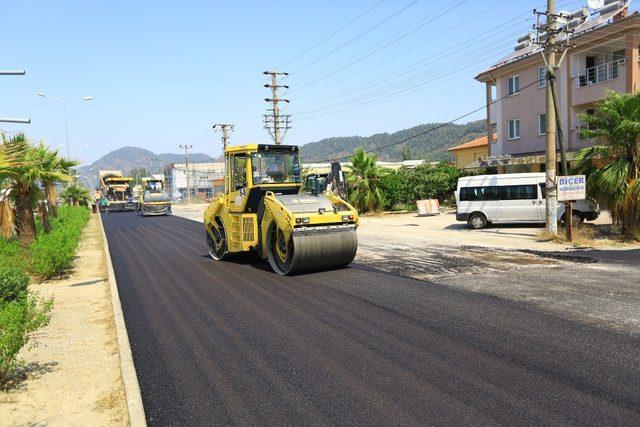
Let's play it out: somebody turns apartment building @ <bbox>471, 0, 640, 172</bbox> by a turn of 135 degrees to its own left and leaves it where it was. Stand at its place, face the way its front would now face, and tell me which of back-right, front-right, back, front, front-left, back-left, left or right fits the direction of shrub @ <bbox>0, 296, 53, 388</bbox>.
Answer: right

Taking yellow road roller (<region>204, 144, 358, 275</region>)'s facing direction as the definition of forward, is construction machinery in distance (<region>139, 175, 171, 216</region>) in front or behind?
behind

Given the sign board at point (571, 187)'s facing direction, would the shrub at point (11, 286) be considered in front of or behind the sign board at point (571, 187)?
in front

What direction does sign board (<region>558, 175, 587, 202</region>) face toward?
toward the camera

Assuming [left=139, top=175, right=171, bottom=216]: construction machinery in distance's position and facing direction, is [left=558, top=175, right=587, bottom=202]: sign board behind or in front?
in front

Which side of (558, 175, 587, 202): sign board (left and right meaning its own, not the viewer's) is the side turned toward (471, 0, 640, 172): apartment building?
back

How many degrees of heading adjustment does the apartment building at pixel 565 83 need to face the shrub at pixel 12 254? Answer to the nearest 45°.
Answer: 0° — it already faces it

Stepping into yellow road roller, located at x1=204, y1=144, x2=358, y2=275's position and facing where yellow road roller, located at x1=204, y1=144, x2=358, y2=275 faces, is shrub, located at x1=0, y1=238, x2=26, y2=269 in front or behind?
behind

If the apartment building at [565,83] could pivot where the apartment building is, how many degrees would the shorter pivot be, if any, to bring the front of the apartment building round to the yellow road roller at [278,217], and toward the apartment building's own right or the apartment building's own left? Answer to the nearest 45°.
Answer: approximately 45° to the apartment building's own left

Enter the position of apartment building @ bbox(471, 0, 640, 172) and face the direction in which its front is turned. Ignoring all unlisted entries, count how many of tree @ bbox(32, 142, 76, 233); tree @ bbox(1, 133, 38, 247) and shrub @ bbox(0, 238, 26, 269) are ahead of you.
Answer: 3

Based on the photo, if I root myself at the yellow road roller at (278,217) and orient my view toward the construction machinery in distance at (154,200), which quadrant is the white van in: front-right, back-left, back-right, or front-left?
front-right

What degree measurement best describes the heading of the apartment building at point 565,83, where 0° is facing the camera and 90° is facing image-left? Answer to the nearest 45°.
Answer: approximately 45°

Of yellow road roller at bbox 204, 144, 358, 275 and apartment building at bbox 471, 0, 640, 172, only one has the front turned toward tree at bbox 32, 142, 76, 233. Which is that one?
the apartment building

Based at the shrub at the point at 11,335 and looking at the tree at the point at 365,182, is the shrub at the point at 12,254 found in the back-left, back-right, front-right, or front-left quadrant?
front-left

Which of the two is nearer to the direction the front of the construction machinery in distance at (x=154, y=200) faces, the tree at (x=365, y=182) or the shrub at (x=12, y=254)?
the shrub

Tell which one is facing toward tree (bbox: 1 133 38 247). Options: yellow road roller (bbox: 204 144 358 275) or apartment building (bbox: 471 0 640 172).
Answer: the apartment building

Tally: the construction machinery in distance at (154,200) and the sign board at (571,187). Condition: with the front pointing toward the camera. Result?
2

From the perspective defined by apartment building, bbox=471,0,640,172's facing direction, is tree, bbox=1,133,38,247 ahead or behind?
ahead
